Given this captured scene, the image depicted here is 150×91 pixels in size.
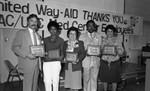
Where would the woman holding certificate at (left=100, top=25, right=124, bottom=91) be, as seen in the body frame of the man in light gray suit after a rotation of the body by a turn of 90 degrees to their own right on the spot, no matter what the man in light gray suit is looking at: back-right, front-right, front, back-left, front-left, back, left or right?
back-left

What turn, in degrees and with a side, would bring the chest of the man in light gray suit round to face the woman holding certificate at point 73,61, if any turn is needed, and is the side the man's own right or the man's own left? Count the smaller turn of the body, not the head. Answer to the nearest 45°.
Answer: approximately 45° to the man's own left

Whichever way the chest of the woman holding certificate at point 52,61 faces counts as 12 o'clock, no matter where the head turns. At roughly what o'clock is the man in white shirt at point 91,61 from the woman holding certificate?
The man in white shirt is roughly at 8 o'clock from the woman holding certificate.

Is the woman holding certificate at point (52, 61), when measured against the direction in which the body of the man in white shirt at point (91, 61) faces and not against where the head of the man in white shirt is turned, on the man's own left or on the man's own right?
on the man's own right

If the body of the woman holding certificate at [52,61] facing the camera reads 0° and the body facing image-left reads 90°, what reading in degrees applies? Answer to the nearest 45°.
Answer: approximately 0°

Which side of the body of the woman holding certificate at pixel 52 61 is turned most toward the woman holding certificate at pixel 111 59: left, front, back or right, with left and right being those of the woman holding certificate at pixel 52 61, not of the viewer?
left

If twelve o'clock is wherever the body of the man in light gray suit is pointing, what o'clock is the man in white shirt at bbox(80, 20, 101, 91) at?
The man in white shirt is roughly at 10 o'clock from the man in light gray suit.

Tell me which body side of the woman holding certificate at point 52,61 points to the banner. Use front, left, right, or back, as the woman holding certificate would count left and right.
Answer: back

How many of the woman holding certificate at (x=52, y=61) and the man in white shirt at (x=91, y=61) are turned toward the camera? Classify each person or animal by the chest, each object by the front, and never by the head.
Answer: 2
